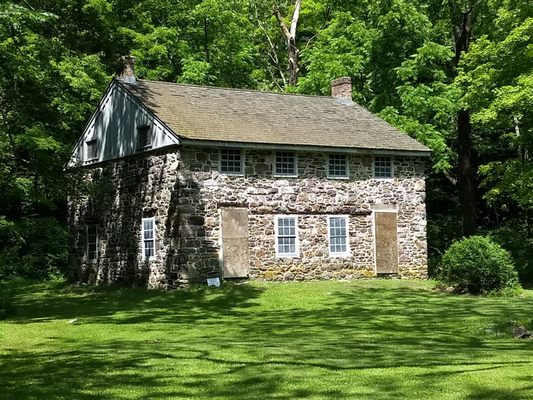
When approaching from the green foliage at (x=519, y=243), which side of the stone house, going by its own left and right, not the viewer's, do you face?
left

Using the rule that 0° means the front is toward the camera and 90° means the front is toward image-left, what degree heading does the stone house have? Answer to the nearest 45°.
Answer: approximately 315°

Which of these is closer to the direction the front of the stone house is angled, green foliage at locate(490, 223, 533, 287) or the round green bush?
the round green bush
